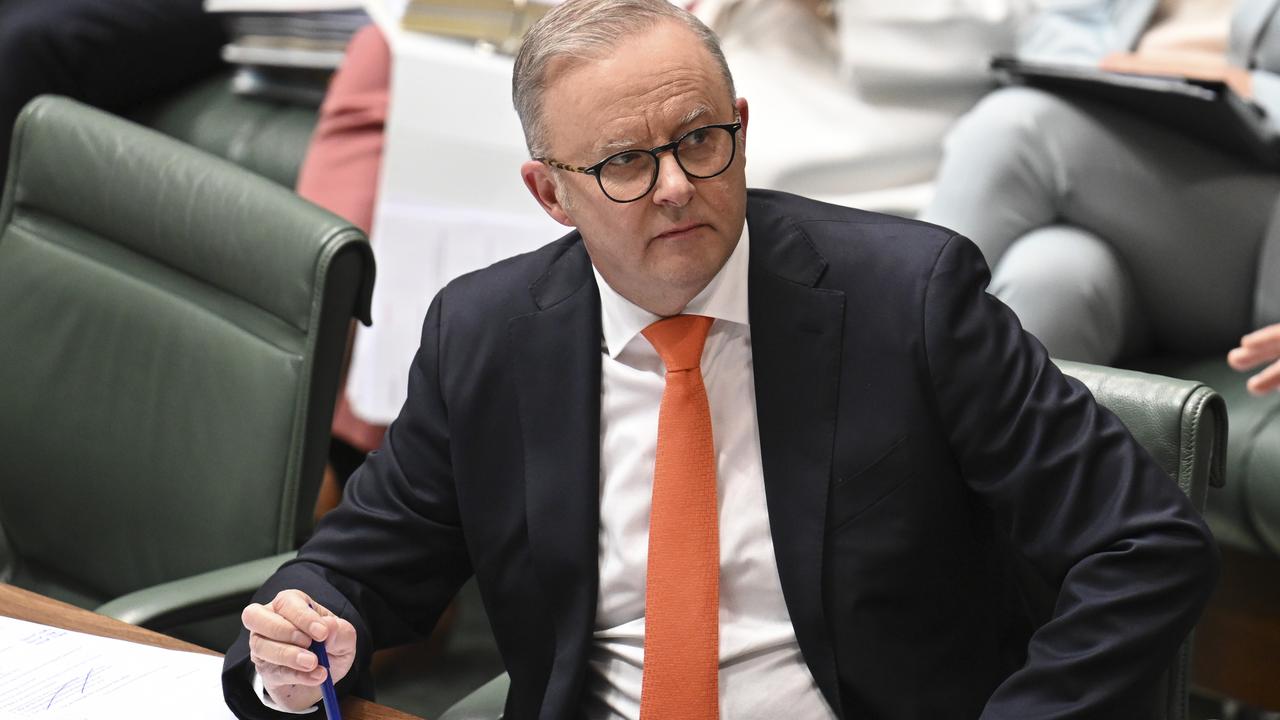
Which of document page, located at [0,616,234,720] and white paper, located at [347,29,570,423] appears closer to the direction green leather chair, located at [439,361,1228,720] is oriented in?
the document page

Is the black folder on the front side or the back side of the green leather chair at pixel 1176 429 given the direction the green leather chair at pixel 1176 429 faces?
on the back side

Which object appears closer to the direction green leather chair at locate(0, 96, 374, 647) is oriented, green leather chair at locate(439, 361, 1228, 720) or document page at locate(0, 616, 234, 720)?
the document page

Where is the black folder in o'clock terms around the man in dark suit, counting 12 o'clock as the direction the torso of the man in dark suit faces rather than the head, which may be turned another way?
The black folder is roughly at 7 o'clock from the man in dark suit.

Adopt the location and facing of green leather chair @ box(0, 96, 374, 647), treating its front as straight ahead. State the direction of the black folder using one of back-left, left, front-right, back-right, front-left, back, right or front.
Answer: back-left

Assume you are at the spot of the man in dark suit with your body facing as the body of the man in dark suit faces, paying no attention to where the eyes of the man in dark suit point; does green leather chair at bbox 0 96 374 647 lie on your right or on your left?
on your right

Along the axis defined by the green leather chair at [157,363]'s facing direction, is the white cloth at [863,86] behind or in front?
behind

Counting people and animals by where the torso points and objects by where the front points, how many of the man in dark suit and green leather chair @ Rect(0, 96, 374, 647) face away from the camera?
0

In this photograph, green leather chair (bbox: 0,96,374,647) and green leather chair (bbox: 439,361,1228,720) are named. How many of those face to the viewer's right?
0

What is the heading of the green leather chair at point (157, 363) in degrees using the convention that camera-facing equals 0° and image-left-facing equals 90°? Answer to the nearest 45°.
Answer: approximately 45°

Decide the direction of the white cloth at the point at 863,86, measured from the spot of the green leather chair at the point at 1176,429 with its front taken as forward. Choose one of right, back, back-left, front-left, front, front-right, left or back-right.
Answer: back-right

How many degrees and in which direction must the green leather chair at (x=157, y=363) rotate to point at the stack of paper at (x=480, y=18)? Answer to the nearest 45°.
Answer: approximately 180°

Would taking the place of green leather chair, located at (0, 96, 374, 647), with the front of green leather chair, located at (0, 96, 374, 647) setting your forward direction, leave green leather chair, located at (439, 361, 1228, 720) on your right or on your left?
on your left

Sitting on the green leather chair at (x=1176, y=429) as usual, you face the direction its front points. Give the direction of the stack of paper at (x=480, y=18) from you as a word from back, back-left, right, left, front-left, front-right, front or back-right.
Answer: right
